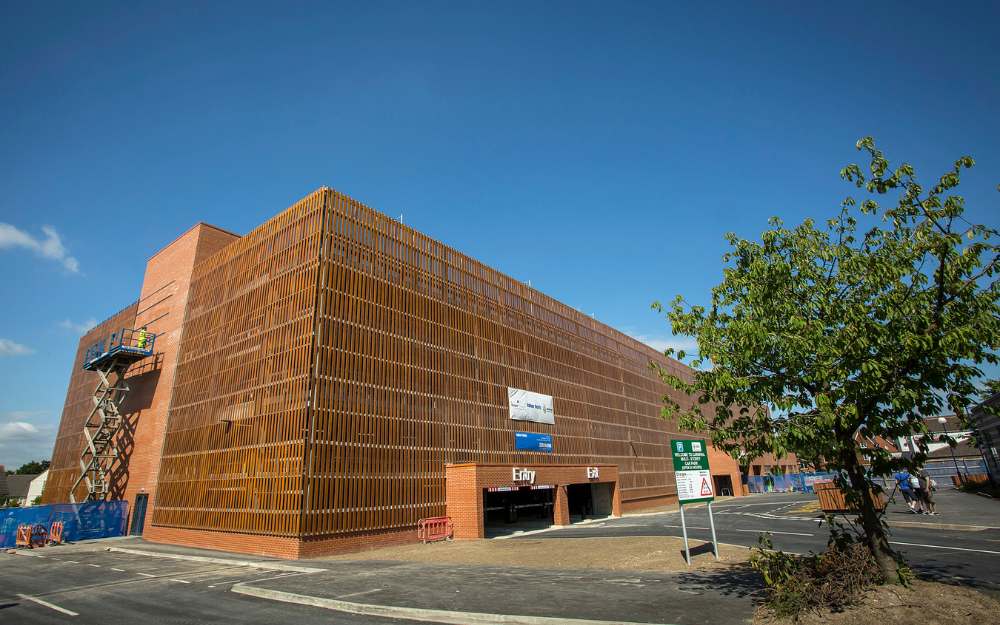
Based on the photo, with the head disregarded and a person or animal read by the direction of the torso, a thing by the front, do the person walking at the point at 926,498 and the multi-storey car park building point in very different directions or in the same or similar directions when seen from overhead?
very different directions

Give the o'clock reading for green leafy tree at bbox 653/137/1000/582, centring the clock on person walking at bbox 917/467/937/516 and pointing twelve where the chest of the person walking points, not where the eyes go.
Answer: The green leafy tree is roughly at 9 o'clock from the person walking.

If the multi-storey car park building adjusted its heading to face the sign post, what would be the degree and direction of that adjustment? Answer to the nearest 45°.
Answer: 0° — it already faces it

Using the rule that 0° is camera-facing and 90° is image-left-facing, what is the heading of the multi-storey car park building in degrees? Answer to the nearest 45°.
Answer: approximately 315°

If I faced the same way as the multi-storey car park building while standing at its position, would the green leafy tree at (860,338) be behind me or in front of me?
in front

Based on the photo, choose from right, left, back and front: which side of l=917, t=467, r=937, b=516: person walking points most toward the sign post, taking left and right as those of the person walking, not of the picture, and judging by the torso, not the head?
left

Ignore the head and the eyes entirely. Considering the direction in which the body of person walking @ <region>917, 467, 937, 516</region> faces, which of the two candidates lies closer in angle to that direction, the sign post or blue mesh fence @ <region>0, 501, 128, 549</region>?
the blue mesh fence

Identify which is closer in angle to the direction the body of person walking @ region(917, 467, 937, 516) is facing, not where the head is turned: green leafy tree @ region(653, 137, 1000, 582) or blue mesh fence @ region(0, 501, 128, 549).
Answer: the blue mesh fence
